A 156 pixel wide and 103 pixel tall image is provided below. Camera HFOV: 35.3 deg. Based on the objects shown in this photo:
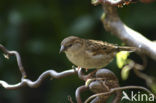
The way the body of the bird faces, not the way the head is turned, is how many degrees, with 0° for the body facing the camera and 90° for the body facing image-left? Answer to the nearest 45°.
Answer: approximately 90°
